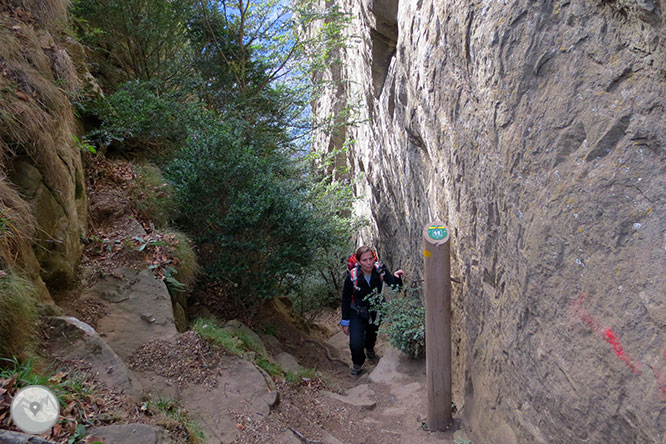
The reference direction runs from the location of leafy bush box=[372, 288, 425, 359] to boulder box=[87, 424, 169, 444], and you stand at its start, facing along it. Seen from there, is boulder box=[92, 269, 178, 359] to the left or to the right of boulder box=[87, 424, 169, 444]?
right

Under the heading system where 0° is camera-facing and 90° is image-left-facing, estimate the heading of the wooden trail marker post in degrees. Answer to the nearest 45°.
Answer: approximately 0°

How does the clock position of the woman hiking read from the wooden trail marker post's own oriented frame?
The woman hiking is roughly at 5 o'clock from the wooden trail marker post.

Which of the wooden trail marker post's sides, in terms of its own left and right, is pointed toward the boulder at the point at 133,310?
right

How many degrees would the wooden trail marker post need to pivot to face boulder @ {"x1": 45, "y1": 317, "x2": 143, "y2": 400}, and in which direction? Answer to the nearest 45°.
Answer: approximately 45° to its right

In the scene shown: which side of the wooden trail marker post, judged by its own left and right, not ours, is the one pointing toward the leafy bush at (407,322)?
back

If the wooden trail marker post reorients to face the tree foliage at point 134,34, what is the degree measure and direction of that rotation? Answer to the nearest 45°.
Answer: approximately 135° to its right

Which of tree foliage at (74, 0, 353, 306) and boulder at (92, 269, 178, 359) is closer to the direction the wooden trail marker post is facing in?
the boulder

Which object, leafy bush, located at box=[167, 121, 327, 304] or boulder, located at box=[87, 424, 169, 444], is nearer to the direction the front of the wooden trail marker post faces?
the boulder

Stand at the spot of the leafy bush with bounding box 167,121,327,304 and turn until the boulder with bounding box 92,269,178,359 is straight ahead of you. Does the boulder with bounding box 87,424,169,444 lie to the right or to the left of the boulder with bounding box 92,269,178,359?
left
